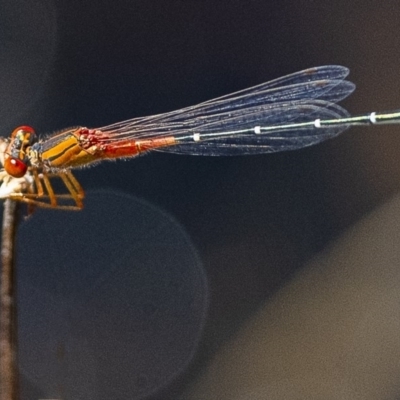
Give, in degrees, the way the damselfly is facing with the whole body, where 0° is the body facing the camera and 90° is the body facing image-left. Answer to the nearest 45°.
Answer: approximately 90°
